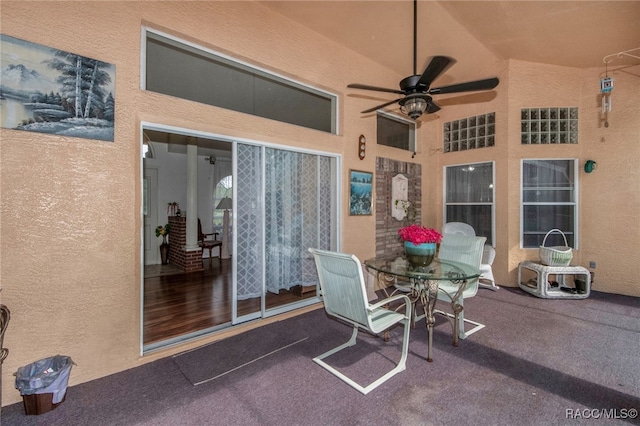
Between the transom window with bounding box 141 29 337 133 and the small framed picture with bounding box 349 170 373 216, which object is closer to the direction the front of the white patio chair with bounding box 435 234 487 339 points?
the transom window

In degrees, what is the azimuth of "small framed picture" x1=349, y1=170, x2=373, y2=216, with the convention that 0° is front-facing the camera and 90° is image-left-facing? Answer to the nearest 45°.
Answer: approximately 315°

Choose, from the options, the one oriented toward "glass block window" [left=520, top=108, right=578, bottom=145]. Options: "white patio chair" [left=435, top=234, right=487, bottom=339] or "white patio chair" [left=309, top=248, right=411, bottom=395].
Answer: "white patio chair" [left=309, top=248, right=411, bottom=395]

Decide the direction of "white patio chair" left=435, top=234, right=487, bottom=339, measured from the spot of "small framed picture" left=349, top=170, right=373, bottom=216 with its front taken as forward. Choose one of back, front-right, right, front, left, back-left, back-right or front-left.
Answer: front

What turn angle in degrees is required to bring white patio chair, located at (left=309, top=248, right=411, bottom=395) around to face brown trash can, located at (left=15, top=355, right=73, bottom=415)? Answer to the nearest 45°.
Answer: approximately 135° to its left

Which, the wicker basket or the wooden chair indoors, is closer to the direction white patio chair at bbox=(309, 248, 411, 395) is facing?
the wicker basket

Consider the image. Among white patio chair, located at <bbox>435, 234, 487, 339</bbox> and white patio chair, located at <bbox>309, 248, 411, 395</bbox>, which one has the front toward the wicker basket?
white patio chair, located at <bbox>309, 248, 411, 395</bbox>

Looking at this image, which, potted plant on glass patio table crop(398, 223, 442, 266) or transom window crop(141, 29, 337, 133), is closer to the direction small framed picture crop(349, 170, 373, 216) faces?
the potted plant on glass patio table

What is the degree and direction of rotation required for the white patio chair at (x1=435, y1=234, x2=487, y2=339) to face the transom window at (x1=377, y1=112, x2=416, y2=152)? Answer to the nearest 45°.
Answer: approximately 90° to its right

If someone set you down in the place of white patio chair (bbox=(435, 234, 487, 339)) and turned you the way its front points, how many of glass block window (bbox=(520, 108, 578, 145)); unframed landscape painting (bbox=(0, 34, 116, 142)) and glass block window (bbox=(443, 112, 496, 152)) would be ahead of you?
1

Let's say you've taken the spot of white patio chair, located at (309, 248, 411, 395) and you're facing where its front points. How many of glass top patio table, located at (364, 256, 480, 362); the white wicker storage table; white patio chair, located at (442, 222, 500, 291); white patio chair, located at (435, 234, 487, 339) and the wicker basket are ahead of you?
5

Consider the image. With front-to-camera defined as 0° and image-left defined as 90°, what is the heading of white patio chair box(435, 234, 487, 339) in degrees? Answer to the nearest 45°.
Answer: approximately 45°

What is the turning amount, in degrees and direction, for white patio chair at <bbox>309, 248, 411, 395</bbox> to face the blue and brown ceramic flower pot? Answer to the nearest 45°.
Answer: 0° — it already faces it

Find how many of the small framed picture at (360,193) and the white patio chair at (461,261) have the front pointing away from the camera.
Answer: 0

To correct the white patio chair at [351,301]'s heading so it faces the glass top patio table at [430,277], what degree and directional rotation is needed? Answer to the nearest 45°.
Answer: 0° — it already faces it

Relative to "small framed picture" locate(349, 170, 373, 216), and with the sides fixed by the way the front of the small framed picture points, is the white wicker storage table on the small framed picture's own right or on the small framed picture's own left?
on the small framed picture's own left

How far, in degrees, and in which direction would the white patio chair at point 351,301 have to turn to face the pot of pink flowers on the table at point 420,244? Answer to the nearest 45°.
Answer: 0° — it already faces it
